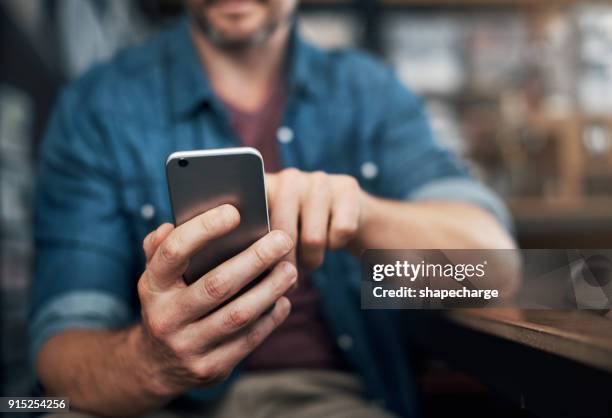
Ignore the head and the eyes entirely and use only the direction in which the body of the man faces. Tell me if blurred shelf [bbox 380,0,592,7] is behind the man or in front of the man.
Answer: behind

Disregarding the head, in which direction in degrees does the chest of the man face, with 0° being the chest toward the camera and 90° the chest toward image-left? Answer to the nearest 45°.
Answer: approximately 0°
